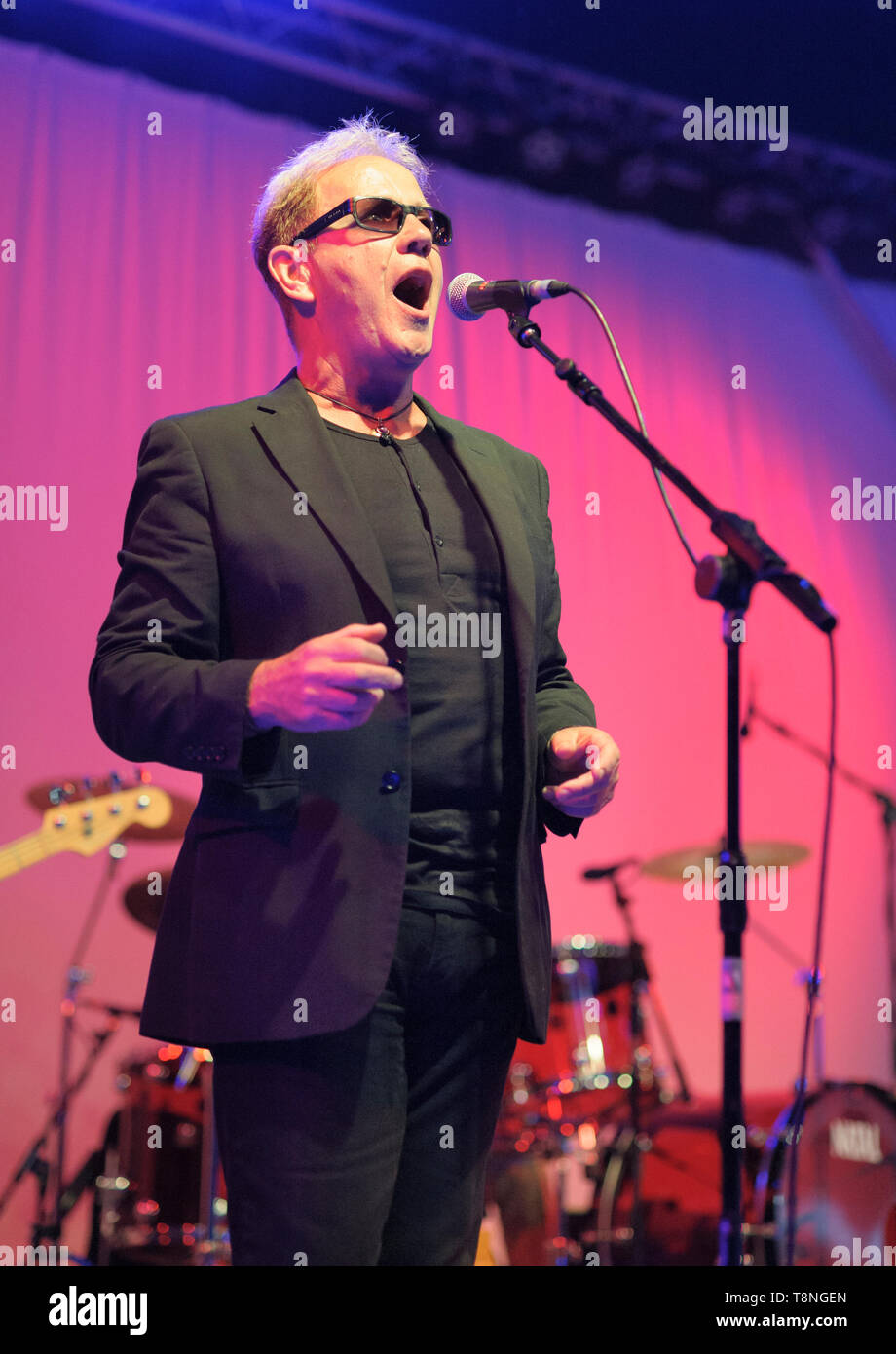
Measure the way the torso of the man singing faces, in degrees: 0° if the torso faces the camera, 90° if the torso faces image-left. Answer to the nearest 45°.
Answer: approximately 315°

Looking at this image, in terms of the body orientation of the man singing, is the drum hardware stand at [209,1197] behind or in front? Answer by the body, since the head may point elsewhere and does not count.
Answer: behind

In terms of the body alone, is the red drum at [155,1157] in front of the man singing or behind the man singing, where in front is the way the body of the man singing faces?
behind

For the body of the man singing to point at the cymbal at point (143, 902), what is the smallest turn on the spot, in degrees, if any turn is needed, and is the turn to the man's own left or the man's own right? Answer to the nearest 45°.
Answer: approximately 135° to the man's own left

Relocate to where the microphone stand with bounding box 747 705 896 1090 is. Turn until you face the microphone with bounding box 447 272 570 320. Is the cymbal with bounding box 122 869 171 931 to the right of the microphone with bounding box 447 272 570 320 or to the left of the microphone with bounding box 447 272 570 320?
right

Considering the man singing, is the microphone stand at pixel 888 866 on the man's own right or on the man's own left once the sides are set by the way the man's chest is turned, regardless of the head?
on the man's own left

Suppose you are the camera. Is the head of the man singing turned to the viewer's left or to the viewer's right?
to the viewer's right
